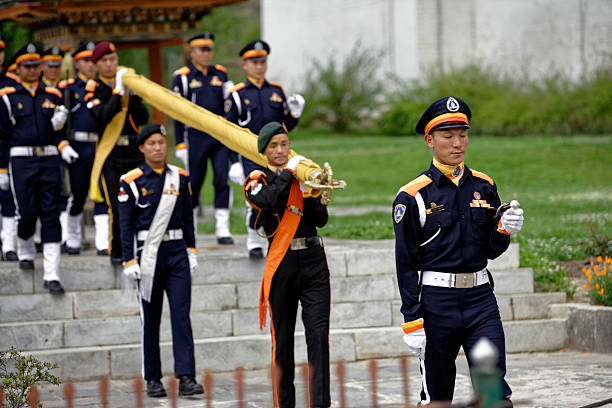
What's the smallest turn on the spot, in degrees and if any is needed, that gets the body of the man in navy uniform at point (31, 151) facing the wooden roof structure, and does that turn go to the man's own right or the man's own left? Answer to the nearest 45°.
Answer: approximately 180°

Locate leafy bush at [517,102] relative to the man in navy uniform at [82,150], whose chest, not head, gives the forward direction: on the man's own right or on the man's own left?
on the man's own left

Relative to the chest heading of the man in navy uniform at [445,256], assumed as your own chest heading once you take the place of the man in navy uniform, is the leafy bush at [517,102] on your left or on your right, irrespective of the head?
on your left

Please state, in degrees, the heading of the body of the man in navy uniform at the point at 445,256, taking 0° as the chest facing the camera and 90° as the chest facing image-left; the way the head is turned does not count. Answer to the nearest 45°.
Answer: approximately 315°

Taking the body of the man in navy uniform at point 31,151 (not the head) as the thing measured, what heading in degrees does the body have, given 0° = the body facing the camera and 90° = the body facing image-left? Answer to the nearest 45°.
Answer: approximately 0°

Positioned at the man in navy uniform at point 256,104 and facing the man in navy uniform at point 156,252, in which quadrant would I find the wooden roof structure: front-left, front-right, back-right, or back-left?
back-right

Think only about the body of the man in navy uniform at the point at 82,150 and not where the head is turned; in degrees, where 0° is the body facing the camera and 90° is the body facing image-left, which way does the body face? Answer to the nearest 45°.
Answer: approximately 315°

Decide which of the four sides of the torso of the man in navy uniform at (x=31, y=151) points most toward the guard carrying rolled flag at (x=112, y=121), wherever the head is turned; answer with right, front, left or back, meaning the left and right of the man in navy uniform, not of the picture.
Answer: left
